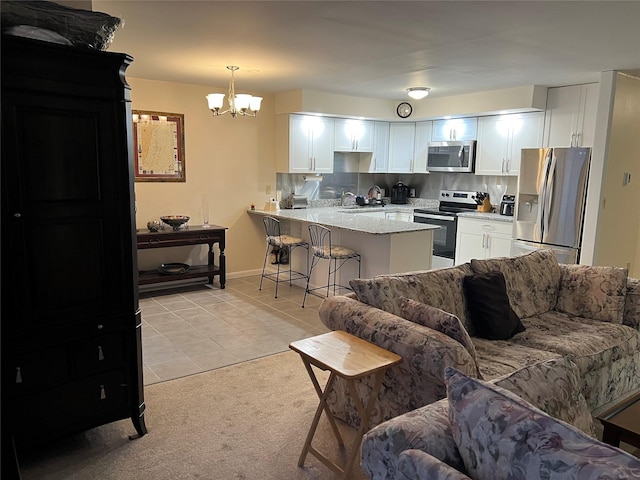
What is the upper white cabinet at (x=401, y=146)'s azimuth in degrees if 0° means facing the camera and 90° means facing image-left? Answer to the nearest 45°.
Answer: approximately 0°

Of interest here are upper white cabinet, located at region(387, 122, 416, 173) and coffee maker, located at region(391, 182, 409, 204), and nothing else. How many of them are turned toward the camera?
2

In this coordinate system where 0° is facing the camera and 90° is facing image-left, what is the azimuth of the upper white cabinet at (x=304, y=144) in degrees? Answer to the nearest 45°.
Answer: approximately 315°

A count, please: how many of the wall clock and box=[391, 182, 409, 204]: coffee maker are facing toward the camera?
2

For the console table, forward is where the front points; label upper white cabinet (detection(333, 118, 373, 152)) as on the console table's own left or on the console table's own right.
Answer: on the console table's own left

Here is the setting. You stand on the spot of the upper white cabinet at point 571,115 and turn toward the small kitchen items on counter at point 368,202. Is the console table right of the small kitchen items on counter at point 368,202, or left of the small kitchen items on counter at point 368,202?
left

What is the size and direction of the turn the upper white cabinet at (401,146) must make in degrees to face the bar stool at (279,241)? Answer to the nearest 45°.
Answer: approximately 45° to its right

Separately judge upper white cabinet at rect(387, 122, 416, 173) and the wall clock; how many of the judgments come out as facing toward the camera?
2

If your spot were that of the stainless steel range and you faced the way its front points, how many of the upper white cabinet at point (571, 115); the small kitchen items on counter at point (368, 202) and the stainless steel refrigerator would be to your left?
2
